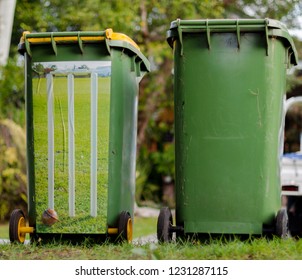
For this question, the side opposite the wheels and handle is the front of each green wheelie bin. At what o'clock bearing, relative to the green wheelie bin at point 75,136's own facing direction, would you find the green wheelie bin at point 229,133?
the green wheelie bin at point 229,133 is roughly at 2 o'clock from the green wheelie bin at point 75,136.

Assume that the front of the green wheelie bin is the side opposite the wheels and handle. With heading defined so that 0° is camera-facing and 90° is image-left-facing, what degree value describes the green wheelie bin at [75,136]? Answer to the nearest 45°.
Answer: approximately 225°
